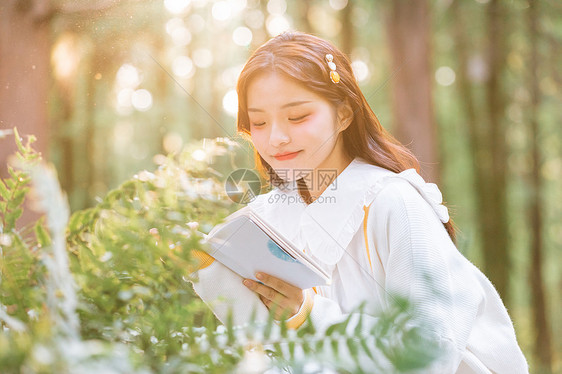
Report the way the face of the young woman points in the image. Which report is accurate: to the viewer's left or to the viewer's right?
to the viewer's left

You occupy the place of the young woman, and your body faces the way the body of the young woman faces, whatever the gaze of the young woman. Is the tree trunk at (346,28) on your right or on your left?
on your right

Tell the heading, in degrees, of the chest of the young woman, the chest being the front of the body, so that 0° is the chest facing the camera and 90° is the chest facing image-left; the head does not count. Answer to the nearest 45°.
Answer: approximately 45°

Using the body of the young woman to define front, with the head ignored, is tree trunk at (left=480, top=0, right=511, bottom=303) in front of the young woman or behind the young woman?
behind
